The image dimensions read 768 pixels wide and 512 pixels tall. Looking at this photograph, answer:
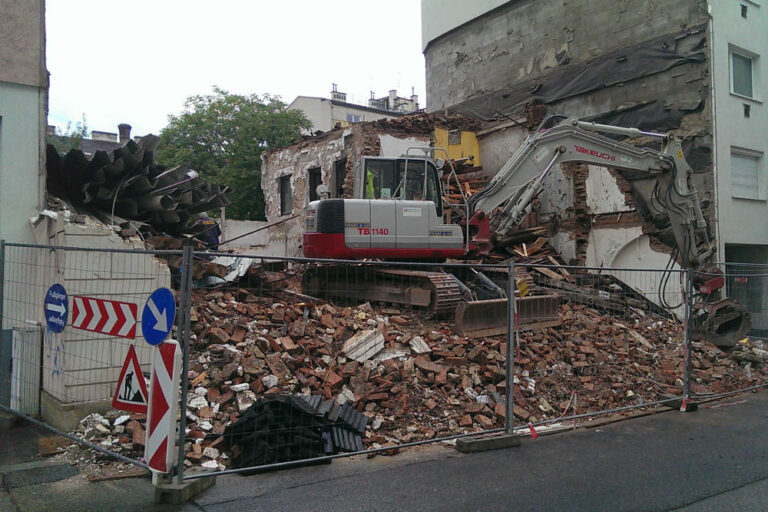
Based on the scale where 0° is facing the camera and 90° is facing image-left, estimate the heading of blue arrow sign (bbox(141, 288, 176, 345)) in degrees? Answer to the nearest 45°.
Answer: approximately 45°

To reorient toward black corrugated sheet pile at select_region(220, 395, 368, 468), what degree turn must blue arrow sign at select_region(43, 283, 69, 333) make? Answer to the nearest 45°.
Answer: approximately 90° to its left

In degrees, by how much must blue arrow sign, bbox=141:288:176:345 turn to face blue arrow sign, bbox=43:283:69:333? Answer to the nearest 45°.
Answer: approximately 90° to its right

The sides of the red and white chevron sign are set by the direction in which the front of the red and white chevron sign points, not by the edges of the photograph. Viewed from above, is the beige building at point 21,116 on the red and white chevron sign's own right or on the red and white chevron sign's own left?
on the red and white chevron sign's own right

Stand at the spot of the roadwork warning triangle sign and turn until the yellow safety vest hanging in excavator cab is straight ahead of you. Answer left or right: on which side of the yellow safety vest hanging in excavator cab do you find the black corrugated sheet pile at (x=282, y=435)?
right

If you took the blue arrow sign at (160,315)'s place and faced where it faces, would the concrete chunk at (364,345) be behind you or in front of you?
behind
